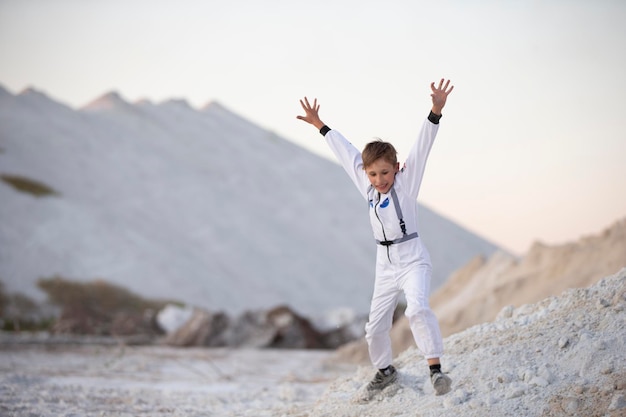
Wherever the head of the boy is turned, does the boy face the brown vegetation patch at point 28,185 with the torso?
no

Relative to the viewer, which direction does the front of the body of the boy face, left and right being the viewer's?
facing the viewer and to the left of the viewer
